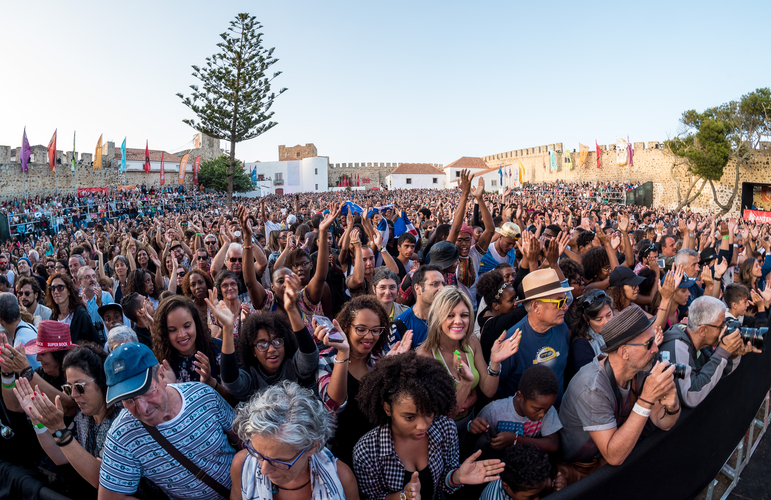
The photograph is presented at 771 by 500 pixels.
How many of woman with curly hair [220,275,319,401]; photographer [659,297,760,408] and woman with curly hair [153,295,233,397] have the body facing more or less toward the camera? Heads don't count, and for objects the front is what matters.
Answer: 2

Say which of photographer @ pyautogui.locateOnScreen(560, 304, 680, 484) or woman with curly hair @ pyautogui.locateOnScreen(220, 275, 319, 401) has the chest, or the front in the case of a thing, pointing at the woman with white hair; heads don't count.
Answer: the woman with curly hair

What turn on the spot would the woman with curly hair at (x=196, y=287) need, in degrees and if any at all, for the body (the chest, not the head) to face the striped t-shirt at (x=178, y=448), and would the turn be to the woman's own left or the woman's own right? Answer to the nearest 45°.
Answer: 0° — they already face it

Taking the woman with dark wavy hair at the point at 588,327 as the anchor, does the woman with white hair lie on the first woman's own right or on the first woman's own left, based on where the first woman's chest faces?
on the first woman's own right

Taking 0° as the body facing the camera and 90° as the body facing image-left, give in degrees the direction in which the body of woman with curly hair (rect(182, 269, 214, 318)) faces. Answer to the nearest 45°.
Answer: approximately 0°
